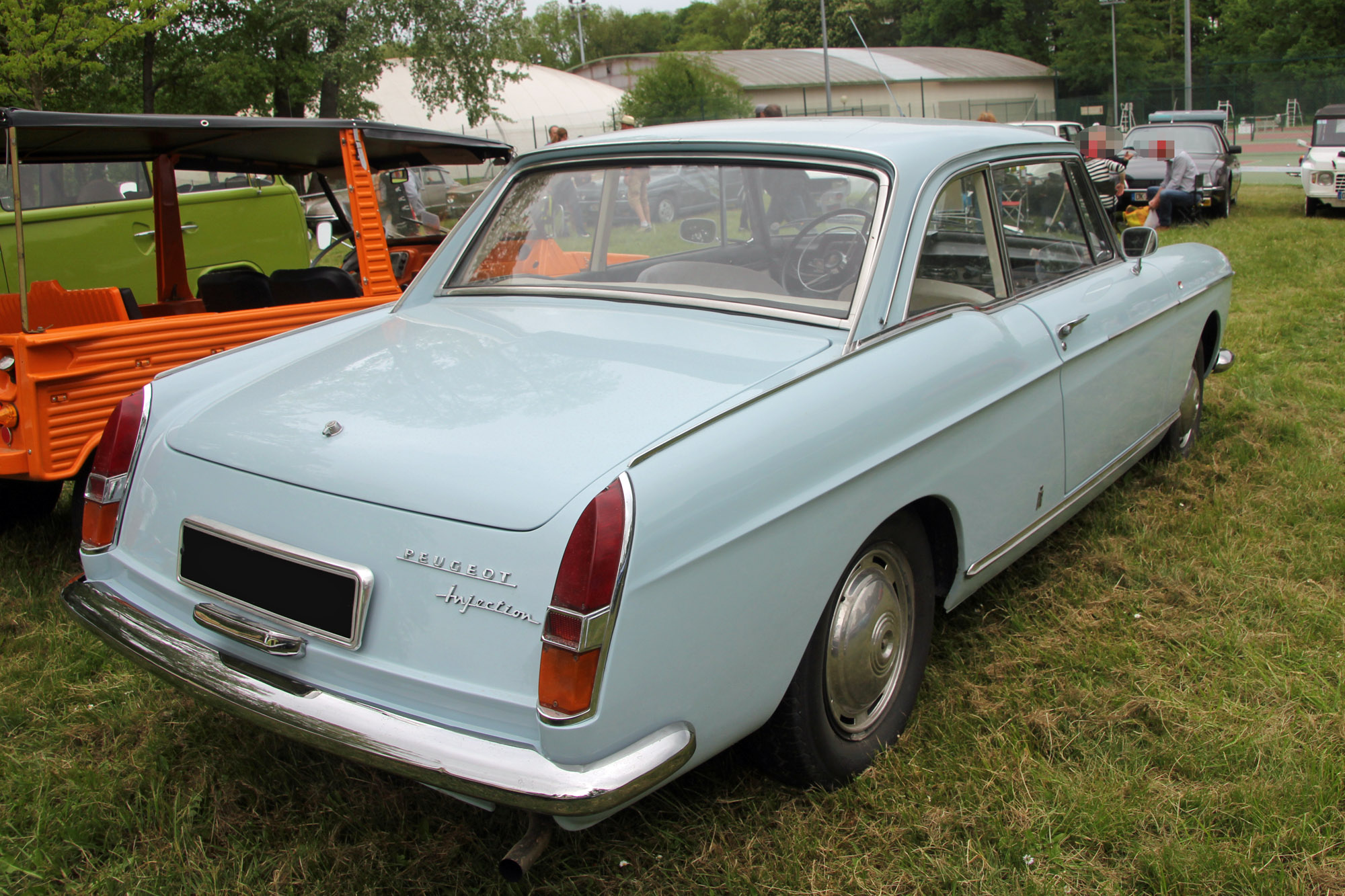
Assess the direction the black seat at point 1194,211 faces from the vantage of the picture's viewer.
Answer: facing to the left of the viewer

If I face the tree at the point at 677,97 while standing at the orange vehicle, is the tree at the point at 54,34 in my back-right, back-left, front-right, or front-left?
front-left

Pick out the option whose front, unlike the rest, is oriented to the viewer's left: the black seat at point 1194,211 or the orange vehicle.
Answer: the black seat

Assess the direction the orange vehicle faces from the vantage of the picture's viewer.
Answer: facing away from the viewer and to the right of the viewer

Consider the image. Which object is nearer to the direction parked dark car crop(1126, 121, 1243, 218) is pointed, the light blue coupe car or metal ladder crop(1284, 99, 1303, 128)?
the light blue coupe car

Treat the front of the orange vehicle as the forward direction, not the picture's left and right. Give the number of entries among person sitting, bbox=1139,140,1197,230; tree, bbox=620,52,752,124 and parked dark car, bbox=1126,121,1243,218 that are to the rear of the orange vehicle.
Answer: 0

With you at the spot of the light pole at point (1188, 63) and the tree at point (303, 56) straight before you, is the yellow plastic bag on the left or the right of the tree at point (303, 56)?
left

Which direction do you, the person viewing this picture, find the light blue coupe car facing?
facing away from the viewer and to the right of the viewer

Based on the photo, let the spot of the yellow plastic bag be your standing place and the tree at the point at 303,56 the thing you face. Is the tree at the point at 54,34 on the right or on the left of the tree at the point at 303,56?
left
